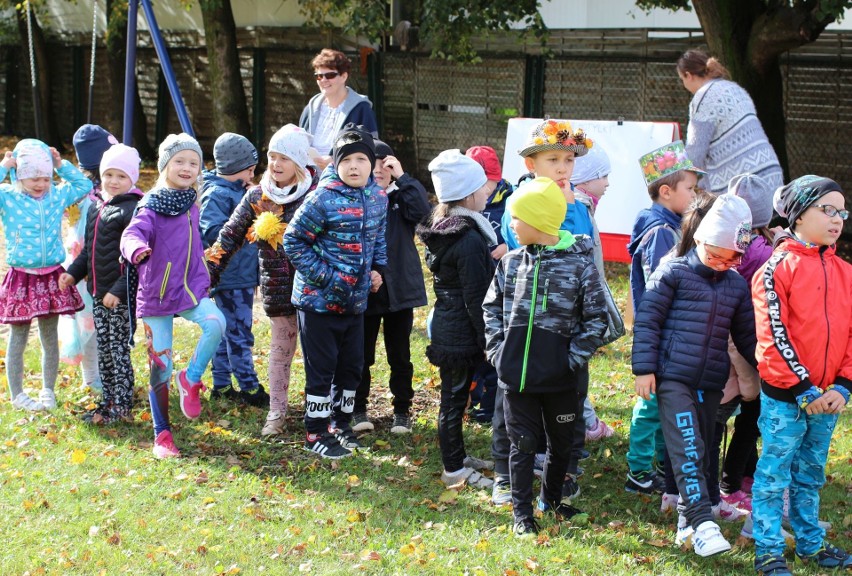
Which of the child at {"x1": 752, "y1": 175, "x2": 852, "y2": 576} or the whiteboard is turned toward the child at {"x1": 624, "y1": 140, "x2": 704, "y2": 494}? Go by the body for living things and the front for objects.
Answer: the whiteboard

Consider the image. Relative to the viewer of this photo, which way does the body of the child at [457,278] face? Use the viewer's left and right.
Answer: facing to the right of the viewer

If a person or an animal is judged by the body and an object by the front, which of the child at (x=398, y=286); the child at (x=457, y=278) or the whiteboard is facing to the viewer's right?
the child at (x=457, y=278)

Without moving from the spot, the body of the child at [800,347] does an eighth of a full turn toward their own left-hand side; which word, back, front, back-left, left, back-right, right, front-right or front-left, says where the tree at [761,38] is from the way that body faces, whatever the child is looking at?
left

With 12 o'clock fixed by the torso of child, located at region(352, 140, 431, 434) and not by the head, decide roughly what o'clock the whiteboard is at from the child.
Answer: The whiteboard is roughly at 7 o'clock from the child.
